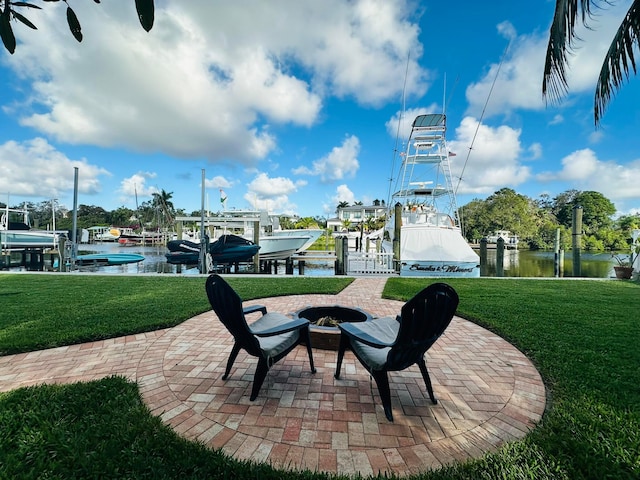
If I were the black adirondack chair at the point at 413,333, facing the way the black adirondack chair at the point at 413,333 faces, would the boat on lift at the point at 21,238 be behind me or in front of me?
in front

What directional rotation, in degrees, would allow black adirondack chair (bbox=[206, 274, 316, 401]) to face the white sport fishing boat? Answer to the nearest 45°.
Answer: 0° — it already faces it

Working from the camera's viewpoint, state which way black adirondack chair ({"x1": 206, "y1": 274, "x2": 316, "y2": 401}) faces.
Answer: facing away from the viewer and to the right of the viewer

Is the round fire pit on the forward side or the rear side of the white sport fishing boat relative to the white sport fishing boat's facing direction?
on the rear side

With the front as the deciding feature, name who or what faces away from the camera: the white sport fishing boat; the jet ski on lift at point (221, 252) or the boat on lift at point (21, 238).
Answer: the white sport fishing boat

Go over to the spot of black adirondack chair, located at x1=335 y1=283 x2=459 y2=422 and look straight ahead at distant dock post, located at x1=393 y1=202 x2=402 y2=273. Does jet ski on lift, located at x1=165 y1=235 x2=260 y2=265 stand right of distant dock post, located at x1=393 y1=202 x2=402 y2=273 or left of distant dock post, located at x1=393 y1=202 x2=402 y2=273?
left

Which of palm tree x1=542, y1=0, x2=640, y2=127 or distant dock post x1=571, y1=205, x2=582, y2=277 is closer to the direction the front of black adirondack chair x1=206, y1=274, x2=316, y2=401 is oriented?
the distant dock post

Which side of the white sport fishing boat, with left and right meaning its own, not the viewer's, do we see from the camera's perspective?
back

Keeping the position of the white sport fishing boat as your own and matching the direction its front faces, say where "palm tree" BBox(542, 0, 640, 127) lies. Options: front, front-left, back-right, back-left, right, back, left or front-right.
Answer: back

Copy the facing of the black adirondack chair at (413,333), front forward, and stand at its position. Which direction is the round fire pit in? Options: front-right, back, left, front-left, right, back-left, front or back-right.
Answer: front

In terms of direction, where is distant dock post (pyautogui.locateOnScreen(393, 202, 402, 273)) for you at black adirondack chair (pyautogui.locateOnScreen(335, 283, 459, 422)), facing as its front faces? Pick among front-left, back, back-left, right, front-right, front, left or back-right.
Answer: front-right

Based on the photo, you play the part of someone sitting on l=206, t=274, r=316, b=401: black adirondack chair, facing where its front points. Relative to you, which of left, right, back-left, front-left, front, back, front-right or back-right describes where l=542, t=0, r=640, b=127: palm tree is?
front-right
